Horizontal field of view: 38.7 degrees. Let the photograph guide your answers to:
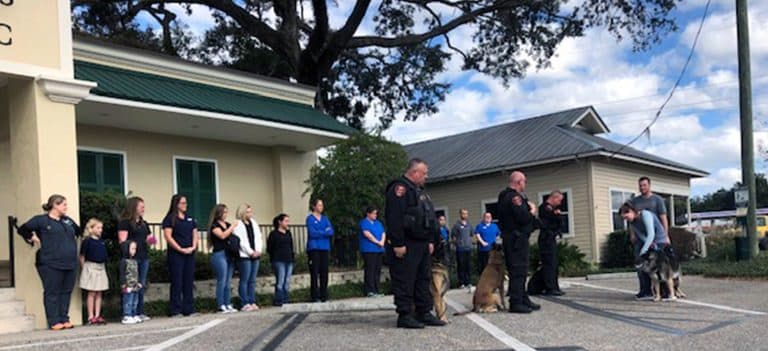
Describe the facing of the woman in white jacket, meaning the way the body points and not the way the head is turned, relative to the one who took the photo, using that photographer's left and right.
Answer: facing the viewer and to the right of the viewer

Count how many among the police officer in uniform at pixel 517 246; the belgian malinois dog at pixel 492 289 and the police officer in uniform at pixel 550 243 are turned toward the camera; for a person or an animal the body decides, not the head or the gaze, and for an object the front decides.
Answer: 0

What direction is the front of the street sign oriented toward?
toward the camera

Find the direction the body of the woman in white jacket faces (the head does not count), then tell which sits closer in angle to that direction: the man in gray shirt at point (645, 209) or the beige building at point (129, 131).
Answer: the man in gray shirt

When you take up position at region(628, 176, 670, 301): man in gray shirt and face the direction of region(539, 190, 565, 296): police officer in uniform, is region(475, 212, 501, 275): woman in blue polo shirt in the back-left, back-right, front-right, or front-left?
front-right

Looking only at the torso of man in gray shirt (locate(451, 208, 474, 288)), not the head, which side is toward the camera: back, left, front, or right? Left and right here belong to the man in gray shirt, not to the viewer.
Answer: front

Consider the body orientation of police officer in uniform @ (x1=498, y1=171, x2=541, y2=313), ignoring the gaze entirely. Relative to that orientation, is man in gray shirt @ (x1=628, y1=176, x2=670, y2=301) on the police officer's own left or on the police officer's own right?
on the police officer's own left

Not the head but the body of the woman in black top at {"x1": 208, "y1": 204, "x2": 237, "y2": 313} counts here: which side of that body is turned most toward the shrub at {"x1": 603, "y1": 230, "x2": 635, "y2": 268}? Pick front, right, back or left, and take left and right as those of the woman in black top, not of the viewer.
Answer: left

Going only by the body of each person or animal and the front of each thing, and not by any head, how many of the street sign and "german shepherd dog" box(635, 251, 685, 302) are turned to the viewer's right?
0
